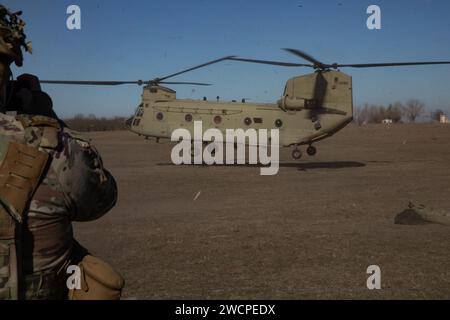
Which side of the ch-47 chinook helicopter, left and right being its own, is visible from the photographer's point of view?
left

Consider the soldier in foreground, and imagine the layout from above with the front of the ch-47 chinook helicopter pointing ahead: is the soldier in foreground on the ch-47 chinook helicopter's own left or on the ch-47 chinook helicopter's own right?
on the ch-47 chinook helicopter's own left
